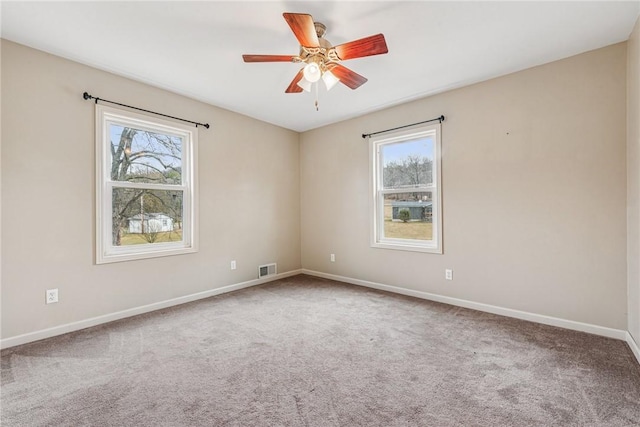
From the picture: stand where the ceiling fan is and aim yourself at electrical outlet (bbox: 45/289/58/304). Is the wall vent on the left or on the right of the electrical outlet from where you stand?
right

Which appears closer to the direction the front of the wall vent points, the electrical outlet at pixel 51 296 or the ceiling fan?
the ceiling fan

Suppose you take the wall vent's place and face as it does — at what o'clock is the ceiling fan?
The ceiling fan is roughly at 1 o'clock from the wall vent.

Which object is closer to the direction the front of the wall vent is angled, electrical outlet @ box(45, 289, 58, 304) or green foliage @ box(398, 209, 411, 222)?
the green foliage

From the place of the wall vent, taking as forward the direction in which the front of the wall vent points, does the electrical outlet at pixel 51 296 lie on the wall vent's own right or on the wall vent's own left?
on the wall vent's own right

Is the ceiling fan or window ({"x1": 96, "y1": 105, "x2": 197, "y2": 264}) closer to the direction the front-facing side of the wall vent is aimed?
the ceiling fan

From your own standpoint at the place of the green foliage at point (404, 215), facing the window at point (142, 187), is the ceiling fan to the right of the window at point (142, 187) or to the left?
left

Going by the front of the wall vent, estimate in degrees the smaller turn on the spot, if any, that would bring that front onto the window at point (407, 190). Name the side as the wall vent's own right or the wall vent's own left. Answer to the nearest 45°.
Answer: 0° — it already faces it

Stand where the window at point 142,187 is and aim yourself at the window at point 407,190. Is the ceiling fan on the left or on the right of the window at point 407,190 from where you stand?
right

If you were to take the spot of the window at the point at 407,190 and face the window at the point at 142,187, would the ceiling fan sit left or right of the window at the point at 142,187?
left

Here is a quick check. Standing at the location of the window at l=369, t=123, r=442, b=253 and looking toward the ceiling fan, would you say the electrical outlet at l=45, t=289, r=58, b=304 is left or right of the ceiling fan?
right

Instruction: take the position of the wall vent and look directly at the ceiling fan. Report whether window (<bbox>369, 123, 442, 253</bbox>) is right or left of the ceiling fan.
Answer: left

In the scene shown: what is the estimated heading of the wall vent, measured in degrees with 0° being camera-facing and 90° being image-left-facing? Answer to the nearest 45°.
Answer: approximately 315°

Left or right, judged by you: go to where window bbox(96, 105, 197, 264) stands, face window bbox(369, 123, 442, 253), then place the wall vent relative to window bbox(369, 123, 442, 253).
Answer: left
